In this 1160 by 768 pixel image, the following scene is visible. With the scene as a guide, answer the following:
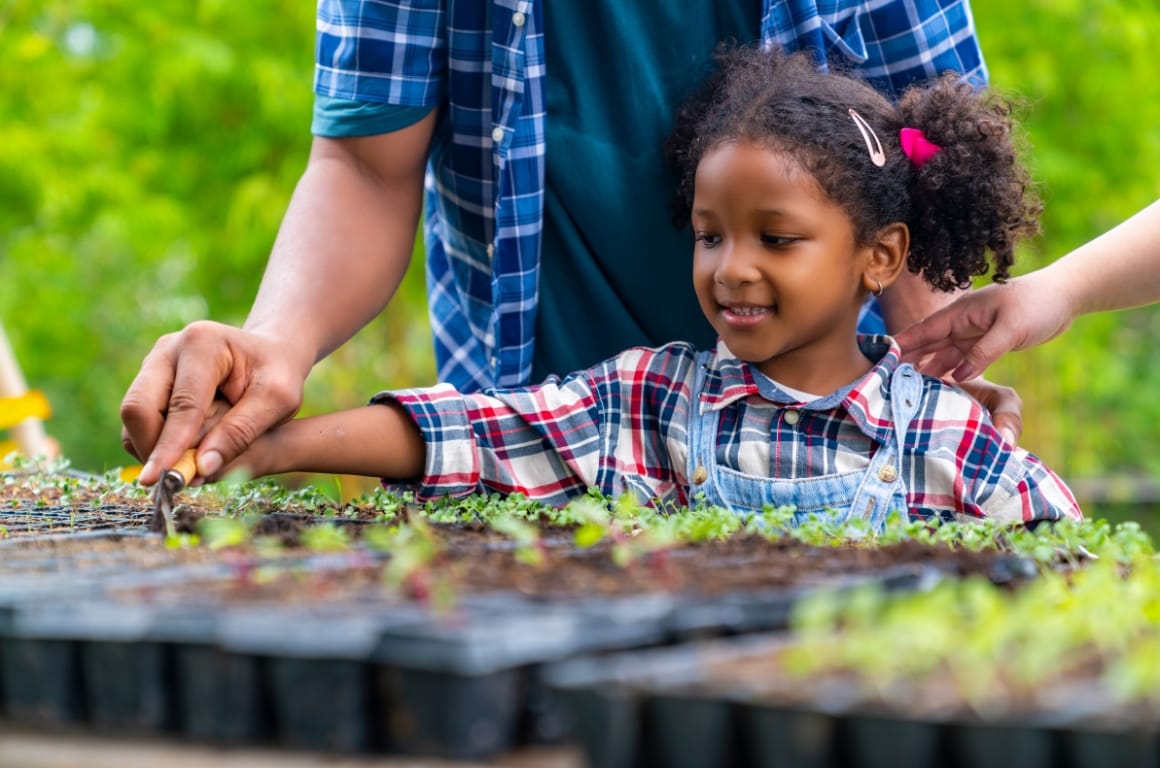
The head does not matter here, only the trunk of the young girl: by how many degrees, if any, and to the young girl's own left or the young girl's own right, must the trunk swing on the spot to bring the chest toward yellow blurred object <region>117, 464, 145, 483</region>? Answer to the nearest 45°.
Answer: approximately 90° to the young girl's own right

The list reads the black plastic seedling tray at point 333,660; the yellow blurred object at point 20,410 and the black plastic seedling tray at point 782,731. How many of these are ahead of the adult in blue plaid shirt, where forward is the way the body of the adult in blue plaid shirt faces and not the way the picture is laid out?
2

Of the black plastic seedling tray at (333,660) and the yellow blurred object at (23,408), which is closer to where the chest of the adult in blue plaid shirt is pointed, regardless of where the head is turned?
the black plastic seedling tray

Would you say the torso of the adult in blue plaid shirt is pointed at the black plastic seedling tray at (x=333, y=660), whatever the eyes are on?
yes

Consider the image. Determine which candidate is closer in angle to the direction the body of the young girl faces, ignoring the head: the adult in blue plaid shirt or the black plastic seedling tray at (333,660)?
the black plastic seedling tray

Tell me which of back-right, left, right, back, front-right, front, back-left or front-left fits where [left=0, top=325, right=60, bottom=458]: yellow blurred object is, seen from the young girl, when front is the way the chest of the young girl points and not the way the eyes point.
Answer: back-right

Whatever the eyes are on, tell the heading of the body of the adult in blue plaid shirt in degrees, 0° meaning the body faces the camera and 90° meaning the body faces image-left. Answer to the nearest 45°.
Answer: approximately 0°

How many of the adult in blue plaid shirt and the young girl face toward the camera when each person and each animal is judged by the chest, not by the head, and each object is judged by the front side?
2

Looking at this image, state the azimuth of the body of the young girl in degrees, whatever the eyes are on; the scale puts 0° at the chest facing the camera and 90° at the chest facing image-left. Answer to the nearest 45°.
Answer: approximately 0°
